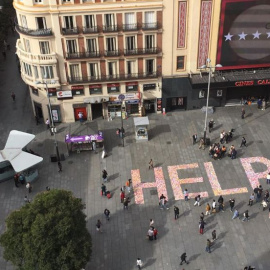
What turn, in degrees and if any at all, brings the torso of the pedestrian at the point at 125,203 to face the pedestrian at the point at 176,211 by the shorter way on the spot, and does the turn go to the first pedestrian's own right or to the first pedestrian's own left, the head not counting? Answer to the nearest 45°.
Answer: approximately 90° to the first pedestrian's own right

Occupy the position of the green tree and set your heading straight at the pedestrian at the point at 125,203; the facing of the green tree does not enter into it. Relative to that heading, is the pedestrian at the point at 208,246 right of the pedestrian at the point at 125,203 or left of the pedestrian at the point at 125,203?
right

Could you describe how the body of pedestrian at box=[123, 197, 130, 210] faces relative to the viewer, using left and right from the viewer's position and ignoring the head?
facing away from the viewer

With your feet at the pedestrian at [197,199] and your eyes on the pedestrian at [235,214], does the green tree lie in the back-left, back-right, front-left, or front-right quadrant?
back-right
